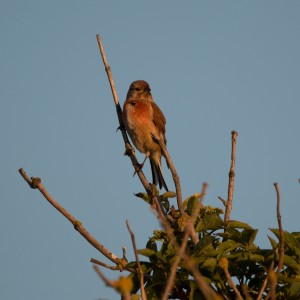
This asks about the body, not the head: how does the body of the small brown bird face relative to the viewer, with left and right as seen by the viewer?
facing the viewer and to the left of the viewer
